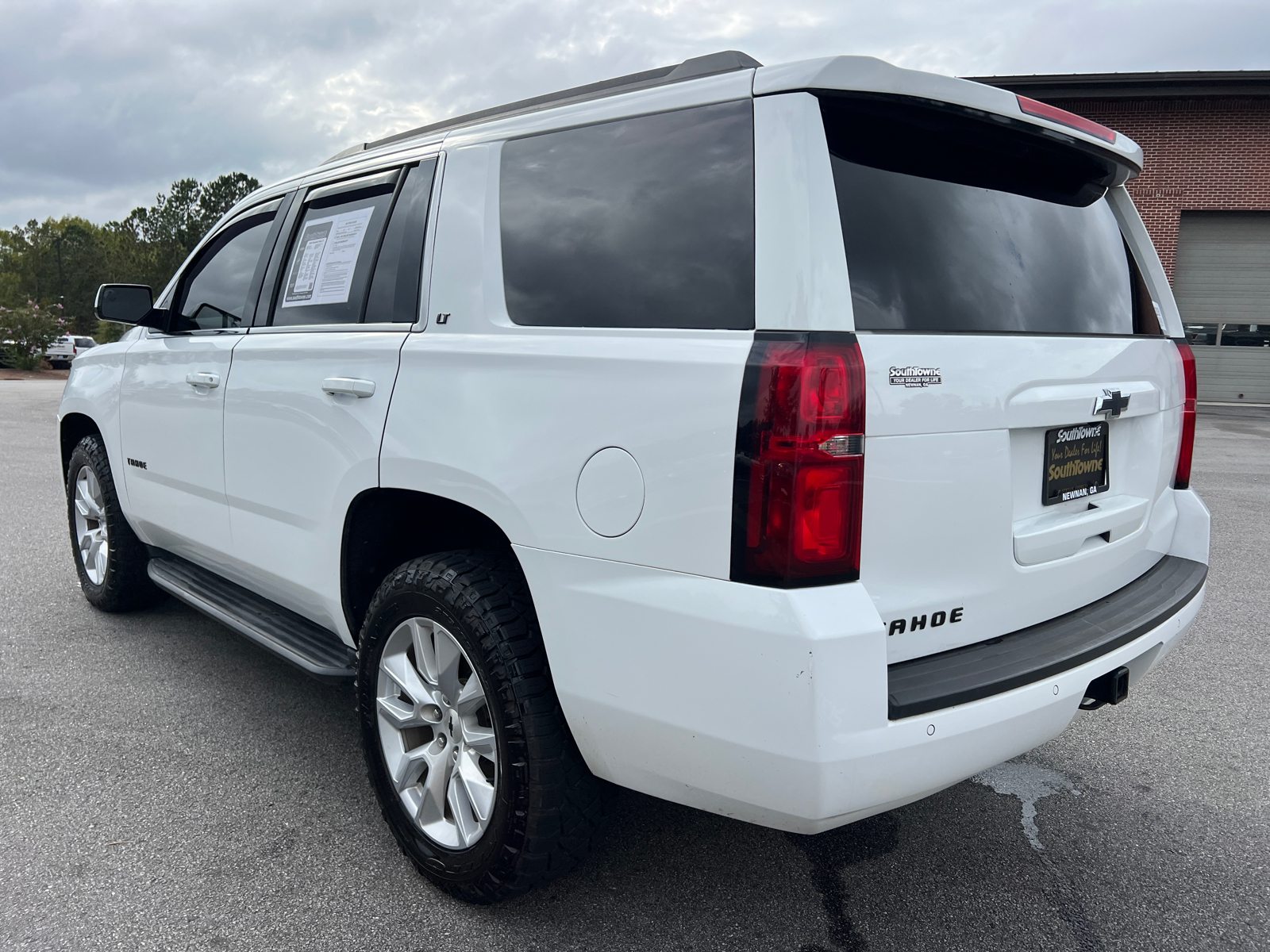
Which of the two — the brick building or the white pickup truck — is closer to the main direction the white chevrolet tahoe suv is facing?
the white pickup truck

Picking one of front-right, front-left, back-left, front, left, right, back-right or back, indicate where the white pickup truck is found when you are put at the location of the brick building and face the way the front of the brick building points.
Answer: right

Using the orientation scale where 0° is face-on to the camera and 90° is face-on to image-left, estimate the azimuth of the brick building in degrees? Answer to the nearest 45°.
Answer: approximately 0°

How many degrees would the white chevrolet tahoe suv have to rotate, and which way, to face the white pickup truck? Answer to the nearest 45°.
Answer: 0° — it already faces it

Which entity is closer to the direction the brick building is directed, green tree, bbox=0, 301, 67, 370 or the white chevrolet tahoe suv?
the white chevrolet tahoe suv

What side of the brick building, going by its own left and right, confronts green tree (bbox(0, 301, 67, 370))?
right

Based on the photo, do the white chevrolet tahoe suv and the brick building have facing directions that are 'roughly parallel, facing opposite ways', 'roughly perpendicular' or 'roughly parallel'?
roughly perpendicular

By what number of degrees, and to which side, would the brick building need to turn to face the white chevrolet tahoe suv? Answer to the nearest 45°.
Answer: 0° — it already faces it

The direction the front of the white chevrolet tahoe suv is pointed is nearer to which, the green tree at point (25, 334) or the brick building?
the green tree

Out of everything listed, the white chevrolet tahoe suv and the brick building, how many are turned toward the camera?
1

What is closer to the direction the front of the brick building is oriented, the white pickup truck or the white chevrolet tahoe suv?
the white chevrolet tahoe suv

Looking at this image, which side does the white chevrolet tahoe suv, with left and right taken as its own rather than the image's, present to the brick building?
right

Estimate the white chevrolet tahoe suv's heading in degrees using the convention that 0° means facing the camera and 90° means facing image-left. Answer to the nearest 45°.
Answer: approximately 135°
